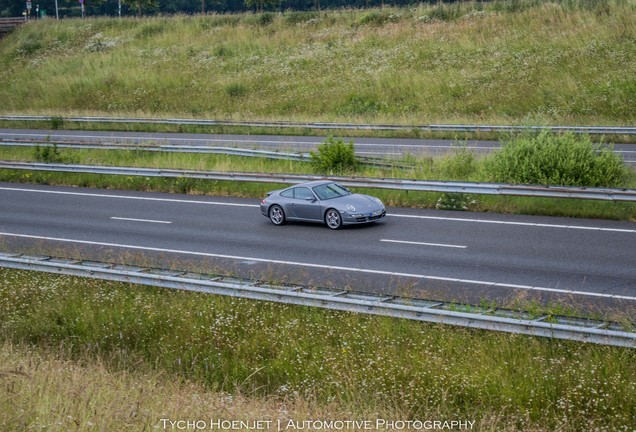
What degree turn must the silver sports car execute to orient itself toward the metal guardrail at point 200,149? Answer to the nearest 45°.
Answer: approximately 180°

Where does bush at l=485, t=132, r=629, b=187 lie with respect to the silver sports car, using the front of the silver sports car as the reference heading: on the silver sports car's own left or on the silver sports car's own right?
on the silver sports car's own left

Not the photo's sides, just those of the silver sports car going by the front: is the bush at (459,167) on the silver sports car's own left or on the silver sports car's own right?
on the silver sports car's own left

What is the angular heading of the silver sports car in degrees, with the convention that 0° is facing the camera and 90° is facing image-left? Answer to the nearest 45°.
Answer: approximately 315°

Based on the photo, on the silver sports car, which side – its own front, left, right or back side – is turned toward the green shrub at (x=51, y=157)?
back

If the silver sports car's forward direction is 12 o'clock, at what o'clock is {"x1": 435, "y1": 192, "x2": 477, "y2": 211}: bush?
The bush is roughly at 10 o'clock from the silver sports car.
